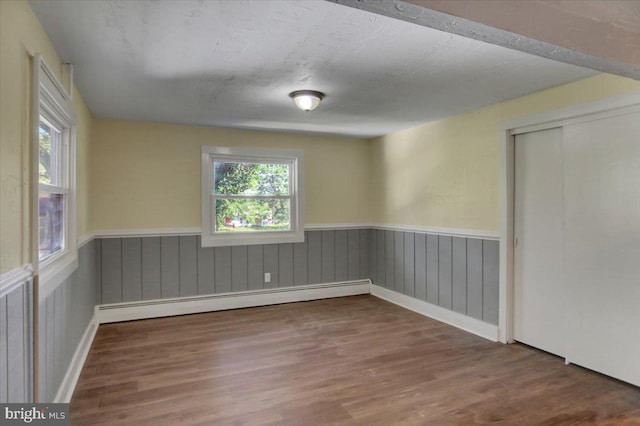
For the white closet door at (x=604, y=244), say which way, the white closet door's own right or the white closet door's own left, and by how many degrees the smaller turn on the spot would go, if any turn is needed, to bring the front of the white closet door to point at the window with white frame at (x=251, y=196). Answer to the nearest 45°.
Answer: approximately 45° to the white closet door's own right

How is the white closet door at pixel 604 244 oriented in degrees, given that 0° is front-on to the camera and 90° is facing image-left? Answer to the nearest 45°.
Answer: approximately 45°

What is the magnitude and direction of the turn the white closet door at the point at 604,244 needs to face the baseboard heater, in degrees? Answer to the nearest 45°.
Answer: approximately 45° to its right

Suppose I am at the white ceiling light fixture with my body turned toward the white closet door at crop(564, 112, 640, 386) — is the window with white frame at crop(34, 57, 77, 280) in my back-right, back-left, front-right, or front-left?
back-right

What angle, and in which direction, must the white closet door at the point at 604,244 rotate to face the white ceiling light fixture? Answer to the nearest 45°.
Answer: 0° — it already faces it

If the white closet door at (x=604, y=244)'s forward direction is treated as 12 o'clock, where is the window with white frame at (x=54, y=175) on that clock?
The window with white frame is roughly at 12 o'clock from the white closet door.

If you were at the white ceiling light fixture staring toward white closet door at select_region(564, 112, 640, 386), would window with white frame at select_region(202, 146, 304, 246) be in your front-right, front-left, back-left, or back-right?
back-left
